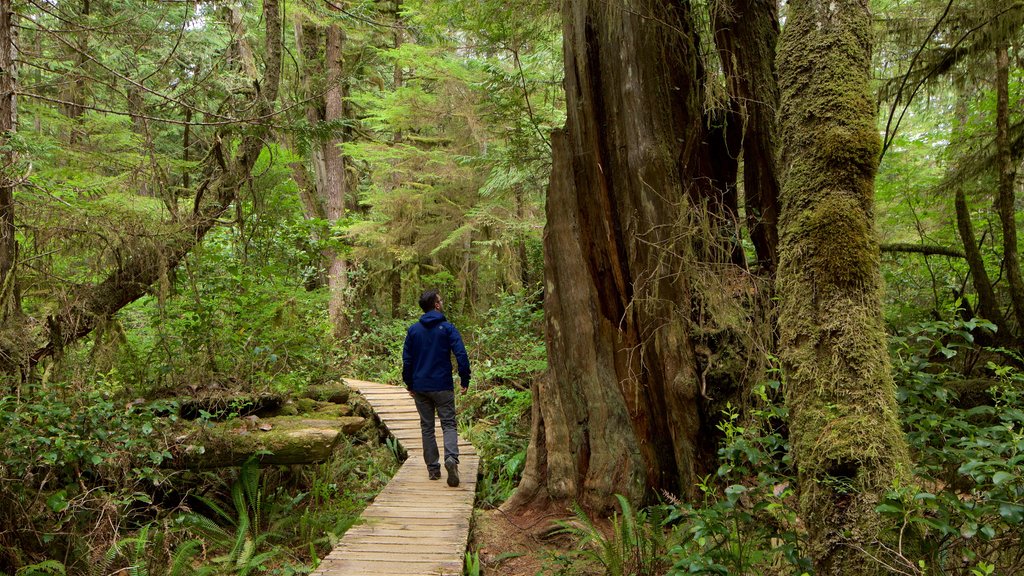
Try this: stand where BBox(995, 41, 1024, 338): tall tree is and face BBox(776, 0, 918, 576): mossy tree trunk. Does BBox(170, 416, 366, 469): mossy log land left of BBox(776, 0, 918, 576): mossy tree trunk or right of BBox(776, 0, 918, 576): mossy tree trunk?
right

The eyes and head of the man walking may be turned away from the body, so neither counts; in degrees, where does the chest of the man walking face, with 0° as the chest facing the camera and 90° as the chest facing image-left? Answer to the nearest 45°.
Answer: approximately 180°

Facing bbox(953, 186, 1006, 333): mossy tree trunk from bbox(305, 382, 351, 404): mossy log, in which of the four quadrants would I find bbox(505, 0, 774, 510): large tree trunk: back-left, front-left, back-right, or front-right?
front-right

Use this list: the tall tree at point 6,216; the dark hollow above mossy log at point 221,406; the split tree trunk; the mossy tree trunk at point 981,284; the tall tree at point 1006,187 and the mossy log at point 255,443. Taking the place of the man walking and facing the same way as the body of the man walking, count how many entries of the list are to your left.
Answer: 3

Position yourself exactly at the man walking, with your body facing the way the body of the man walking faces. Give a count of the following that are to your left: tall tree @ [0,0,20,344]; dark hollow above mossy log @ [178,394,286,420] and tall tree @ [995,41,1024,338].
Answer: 2

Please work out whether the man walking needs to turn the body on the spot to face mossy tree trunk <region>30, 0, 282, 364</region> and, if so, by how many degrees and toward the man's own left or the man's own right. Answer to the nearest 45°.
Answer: approximately 90° to the man's own left

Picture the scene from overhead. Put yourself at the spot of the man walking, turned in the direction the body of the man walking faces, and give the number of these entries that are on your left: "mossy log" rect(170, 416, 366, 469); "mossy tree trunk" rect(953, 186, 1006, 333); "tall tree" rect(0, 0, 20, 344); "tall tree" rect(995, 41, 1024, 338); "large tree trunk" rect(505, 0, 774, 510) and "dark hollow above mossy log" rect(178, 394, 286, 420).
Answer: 3

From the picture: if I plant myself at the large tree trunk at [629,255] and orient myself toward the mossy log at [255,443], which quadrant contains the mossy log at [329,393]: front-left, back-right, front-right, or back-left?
front-right

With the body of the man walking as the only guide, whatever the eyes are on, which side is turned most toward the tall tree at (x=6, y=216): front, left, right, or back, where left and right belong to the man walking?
left

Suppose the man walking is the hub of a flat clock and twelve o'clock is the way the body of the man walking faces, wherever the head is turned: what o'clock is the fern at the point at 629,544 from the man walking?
The fern is roughly at 5 o'clock from the man walking.

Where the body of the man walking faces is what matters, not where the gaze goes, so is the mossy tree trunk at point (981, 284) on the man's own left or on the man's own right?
on the man's own right

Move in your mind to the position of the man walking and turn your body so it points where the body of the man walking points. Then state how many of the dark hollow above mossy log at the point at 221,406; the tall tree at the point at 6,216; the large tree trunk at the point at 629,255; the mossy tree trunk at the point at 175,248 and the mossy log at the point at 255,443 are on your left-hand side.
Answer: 4

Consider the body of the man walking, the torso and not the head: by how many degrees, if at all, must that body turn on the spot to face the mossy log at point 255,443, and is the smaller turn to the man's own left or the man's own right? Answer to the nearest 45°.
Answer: approximately 90° to the man's own left

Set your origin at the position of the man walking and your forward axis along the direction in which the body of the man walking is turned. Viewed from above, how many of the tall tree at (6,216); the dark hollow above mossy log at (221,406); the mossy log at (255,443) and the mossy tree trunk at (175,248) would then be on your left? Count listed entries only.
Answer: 4

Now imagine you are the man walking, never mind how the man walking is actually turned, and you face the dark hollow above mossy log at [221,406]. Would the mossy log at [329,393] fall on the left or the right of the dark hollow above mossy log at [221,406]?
right

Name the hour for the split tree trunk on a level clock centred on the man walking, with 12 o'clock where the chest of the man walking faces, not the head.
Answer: The split tree trunk is roughly at 4 o'clock from the man walking.
